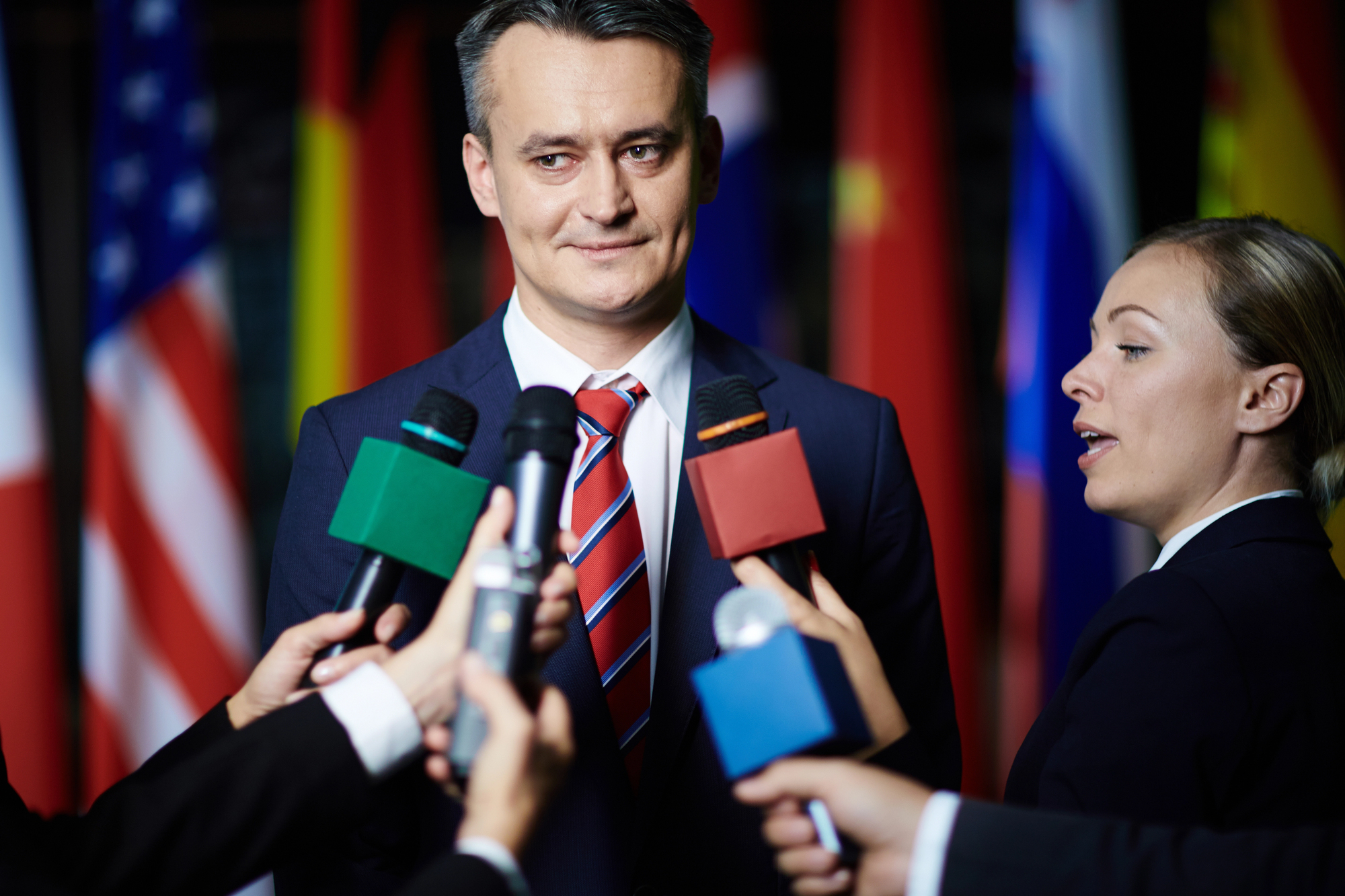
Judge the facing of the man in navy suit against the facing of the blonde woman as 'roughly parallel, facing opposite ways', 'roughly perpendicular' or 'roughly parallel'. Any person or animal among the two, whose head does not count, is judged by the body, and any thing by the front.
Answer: roughly perpendicular

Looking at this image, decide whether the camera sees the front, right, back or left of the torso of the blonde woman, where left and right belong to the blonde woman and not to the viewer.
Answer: left

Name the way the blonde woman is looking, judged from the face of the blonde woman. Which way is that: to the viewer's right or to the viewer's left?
to the viewer's left

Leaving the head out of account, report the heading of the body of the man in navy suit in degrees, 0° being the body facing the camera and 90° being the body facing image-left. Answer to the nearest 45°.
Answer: approximately 0°

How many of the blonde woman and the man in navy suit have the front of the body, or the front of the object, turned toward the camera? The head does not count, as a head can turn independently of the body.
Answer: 1

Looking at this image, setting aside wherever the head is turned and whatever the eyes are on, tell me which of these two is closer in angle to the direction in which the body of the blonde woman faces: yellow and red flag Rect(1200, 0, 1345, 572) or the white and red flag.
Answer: the white and red flag

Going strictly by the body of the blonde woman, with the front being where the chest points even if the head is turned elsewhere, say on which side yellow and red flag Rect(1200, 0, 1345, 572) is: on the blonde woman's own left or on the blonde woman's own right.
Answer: on the blonde woman's own right

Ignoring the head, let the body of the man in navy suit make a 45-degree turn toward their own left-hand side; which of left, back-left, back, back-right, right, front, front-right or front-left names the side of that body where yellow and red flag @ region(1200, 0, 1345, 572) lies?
left
